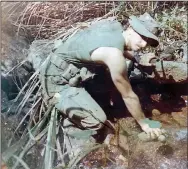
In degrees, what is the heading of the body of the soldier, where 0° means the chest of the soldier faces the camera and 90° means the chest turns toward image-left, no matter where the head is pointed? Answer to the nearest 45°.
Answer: approximately 270°

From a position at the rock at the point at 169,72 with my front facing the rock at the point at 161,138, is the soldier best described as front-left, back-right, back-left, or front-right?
front-right
